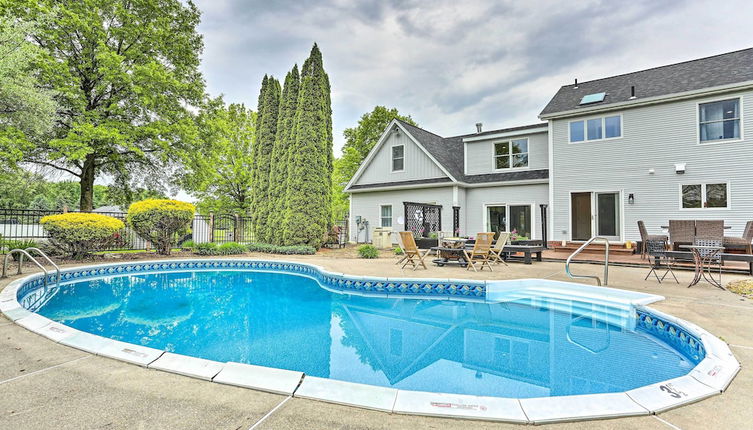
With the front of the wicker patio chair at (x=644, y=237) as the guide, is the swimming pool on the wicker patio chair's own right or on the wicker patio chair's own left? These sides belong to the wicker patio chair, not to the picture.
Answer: on the wicker patio chair's own right

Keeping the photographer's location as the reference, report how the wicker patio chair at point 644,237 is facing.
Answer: facing to the right of the viewer

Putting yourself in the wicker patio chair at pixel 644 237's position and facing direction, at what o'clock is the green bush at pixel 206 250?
The green bush is roughly at 5 o'clock from the wicker patio chair.

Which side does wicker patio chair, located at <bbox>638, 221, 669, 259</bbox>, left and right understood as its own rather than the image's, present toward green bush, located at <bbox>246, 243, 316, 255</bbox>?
back

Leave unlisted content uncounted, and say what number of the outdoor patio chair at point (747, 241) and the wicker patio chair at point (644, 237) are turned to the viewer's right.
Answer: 1

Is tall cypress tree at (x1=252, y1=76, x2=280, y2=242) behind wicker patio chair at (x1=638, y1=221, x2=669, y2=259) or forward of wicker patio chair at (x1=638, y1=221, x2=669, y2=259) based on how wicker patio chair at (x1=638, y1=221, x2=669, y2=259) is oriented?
behind

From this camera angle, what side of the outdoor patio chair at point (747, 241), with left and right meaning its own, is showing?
left

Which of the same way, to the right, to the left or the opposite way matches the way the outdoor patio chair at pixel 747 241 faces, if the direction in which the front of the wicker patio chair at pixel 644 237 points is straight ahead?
the opposite way
